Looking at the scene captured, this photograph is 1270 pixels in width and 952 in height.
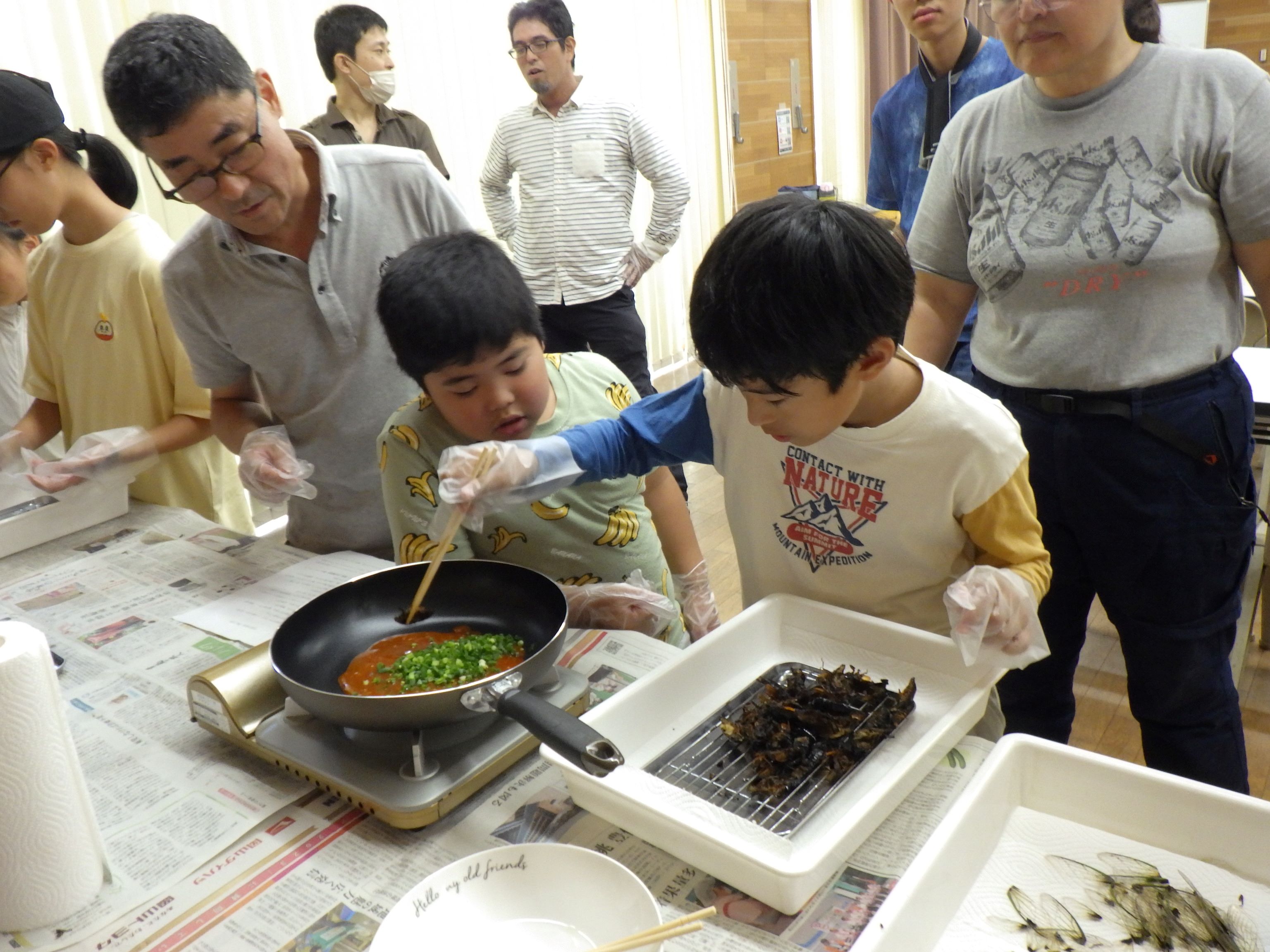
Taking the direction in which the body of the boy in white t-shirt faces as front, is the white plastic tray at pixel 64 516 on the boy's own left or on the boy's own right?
on the boy's own right

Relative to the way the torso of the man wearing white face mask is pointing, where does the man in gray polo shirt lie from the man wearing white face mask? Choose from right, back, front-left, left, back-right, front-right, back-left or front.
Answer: front-right

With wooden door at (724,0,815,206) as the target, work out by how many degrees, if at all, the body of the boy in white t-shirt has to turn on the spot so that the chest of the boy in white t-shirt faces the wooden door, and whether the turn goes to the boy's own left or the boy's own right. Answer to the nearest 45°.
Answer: approximately 135° to the boy's own right

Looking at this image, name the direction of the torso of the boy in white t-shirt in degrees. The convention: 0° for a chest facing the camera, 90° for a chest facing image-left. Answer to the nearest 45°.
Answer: approximately 45°

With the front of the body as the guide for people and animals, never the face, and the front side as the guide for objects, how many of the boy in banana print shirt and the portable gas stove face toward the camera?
1

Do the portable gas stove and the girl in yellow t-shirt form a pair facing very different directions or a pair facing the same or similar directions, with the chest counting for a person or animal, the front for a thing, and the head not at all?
very different directions

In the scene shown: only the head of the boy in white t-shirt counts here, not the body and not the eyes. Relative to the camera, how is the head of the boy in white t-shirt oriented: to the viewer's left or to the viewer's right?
to the viewer's left

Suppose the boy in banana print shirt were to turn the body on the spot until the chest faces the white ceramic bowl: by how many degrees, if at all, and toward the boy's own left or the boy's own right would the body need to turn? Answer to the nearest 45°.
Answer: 0° — they already face it

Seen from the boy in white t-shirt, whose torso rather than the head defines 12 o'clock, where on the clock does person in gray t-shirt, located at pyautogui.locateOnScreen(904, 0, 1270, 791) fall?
The person in gray t-shirt is roughly at 6 o'clock from the boy in white t-shirt.

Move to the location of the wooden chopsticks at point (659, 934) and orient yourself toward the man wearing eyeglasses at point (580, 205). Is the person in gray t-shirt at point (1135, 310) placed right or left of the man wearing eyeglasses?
right

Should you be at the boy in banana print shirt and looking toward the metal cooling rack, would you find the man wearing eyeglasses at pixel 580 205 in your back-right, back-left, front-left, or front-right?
back-left
